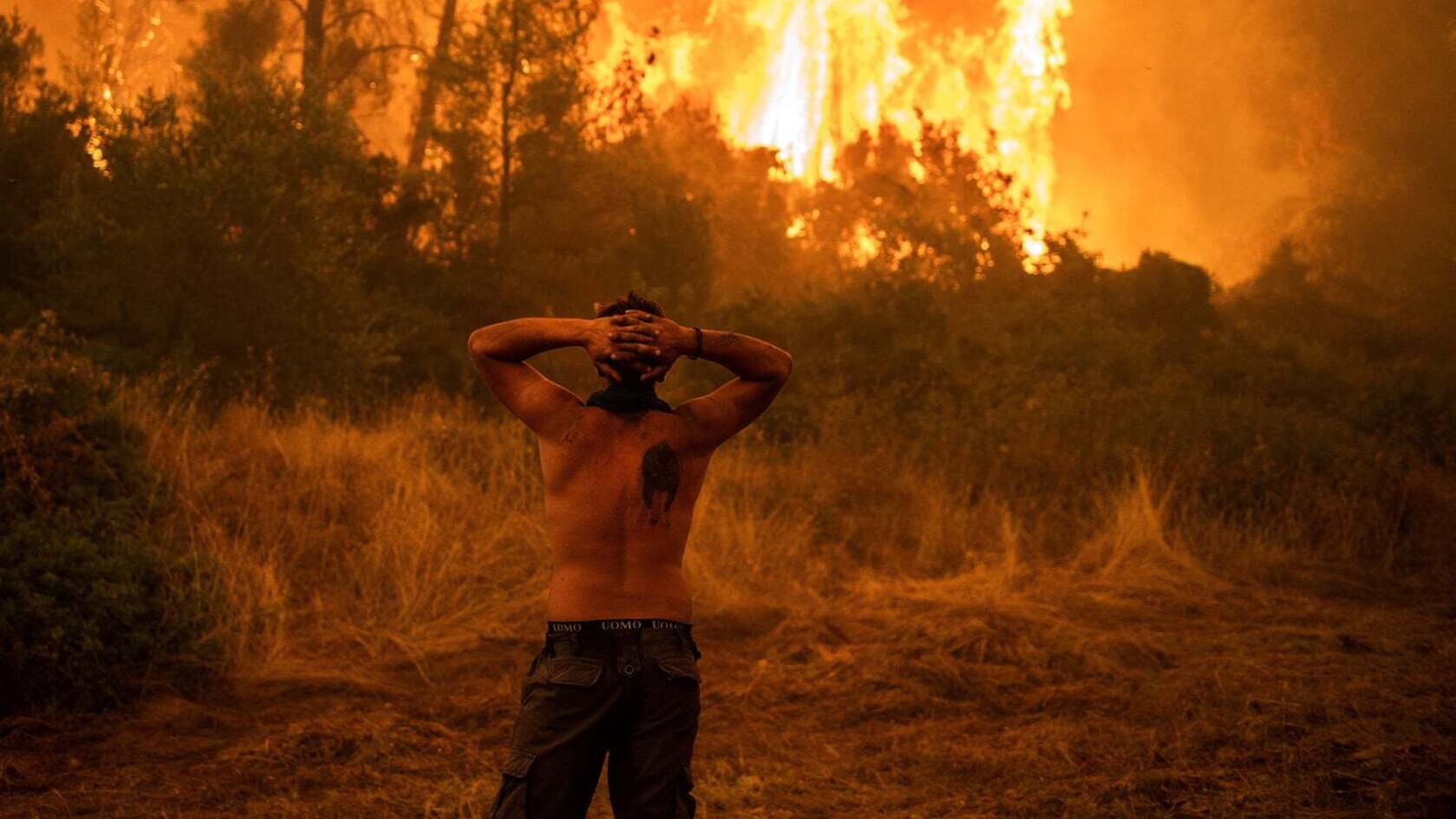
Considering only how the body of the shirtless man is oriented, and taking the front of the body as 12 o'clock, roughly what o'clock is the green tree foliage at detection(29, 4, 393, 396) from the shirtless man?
The green tree foliage is roughly at 11 o'clock from the shirtless man.

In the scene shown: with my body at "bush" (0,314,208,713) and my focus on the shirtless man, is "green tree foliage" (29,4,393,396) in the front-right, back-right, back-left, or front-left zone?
back-left

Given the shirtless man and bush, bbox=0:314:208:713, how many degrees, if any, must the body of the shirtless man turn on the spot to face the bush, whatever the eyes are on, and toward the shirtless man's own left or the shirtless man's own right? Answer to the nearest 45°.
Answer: approximately 45° to the shirtless man's own left

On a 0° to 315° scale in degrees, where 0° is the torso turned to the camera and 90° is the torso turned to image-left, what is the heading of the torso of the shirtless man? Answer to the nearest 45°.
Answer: approximately 180°

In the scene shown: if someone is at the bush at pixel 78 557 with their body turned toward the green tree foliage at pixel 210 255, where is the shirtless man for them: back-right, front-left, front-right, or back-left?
back-right
